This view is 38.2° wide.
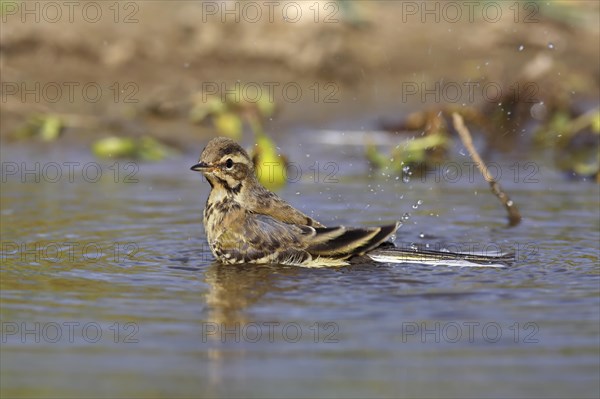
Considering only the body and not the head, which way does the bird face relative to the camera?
to the viewer's left
